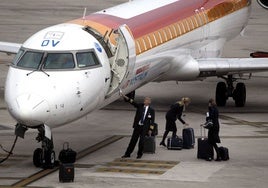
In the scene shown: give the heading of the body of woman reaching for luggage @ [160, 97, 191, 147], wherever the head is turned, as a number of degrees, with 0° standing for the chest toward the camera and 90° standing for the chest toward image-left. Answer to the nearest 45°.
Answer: approximately 270°

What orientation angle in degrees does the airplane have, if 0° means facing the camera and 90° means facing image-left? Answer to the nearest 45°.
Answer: approximately 45°

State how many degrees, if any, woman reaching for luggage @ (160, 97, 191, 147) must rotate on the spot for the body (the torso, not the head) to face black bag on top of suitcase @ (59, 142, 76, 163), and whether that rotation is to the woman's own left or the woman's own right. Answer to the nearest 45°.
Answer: approximately 135° to the woman's own right

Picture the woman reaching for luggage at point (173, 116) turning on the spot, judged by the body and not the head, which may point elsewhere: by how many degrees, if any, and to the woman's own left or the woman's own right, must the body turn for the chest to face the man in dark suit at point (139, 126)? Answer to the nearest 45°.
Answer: approximately 135° to the woman's own right
